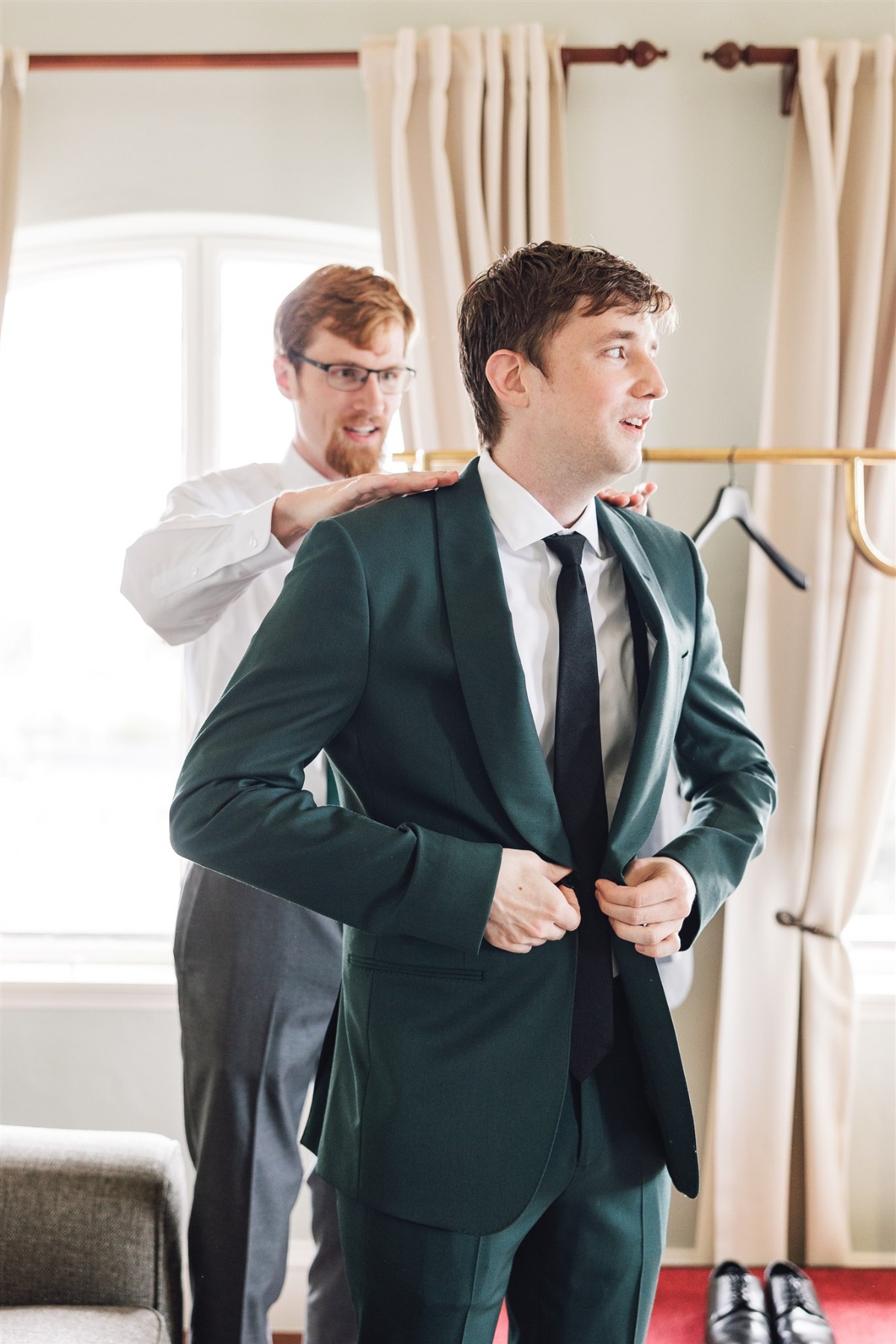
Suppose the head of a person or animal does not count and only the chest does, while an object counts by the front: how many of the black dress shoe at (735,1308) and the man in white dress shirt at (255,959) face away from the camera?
0

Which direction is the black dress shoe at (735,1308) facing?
toward the camera

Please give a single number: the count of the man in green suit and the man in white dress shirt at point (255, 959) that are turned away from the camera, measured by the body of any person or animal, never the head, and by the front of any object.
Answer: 0

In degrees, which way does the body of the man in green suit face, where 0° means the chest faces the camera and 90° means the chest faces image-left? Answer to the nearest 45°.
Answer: approximately 315°

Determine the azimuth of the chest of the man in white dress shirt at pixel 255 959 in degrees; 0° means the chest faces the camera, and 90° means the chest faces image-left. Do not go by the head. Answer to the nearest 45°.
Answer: approximately 315°

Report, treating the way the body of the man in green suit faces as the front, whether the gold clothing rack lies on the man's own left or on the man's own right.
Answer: on the man's own left

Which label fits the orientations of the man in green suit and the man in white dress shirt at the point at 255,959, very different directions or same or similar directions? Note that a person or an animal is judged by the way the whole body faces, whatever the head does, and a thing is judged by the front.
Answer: same or similar directions

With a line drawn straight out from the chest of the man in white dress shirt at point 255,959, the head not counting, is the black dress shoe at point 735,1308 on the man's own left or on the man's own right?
on the man's own left

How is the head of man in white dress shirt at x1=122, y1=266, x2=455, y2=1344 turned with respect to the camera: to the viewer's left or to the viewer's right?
to the viewer's right

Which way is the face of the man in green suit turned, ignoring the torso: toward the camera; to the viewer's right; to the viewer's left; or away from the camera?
to the viewer's right
